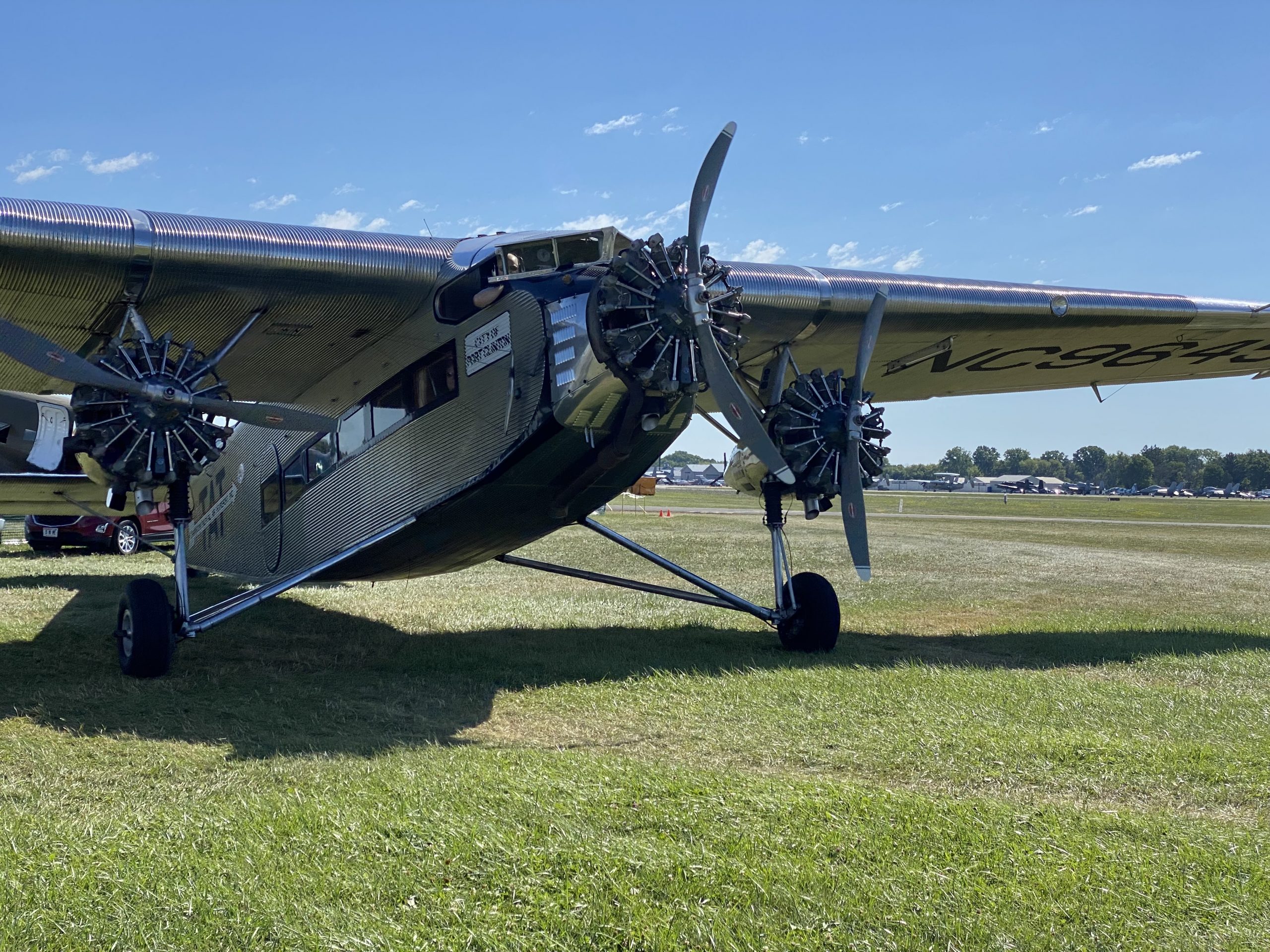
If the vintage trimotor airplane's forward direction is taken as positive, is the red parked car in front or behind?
behind

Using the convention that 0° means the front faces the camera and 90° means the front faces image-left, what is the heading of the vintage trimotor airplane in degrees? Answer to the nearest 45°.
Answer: approximately 315°
